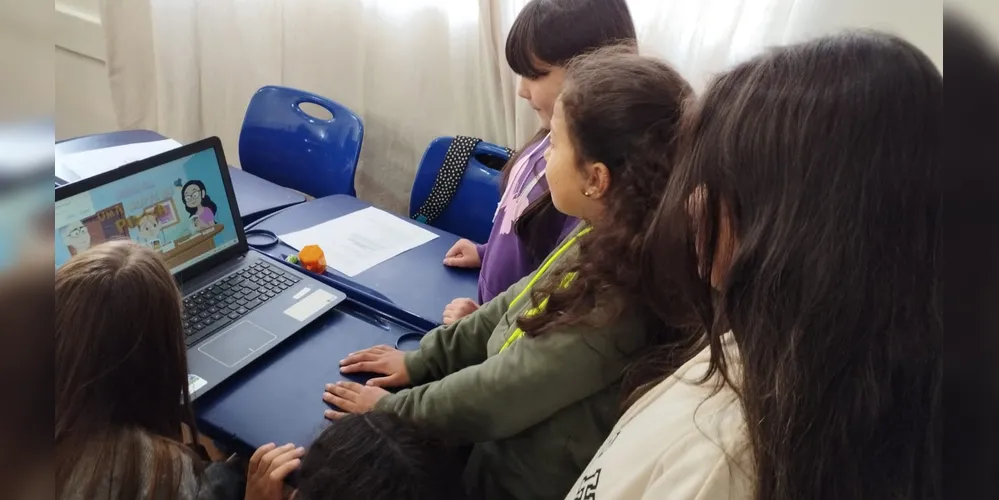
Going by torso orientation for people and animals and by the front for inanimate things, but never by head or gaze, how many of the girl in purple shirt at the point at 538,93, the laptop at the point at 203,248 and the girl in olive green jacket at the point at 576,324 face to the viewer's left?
2

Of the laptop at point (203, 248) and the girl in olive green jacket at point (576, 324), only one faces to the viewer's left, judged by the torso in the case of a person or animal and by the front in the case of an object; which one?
the girl in olive green jacket

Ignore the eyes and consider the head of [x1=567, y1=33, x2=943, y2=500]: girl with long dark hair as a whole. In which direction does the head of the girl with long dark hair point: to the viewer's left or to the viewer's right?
to the viewer's left

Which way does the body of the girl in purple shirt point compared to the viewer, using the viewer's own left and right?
facing to the left of the viewer

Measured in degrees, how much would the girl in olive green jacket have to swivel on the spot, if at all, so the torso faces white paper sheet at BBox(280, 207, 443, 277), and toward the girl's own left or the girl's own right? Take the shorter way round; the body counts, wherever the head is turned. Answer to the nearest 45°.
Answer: approximately 45° to the girl's own right

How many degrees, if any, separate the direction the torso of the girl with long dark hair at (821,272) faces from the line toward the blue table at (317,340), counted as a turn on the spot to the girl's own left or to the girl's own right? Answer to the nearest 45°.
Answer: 0° — they already face it

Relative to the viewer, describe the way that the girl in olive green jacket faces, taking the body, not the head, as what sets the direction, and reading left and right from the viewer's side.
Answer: facing to the left of the viewer

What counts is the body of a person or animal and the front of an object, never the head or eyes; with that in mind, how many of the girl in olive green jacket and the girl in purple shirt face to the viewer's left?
2

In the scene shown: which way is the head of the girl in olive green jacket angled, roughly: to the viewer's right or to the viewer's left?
to the viewer's left

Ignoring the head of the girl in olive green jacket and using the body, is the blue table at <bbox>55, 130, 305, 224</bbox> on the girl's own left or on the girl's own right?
on the girl's own right

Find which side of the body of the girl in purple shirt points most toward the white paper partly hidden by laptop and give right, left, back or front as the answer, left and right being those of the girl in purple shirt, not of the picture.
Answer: front

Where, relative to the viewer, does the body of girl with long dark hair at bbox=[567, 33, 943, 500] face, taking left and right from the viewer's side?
facing away from the viewer and to the left of the viewer

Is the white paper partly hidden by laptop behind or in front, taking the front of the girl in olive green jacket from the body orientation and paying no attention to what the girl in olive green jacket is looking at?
in front

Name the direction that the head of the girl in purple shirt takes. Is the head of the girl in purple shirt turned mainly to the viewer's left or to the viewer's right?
to the viewer's left
